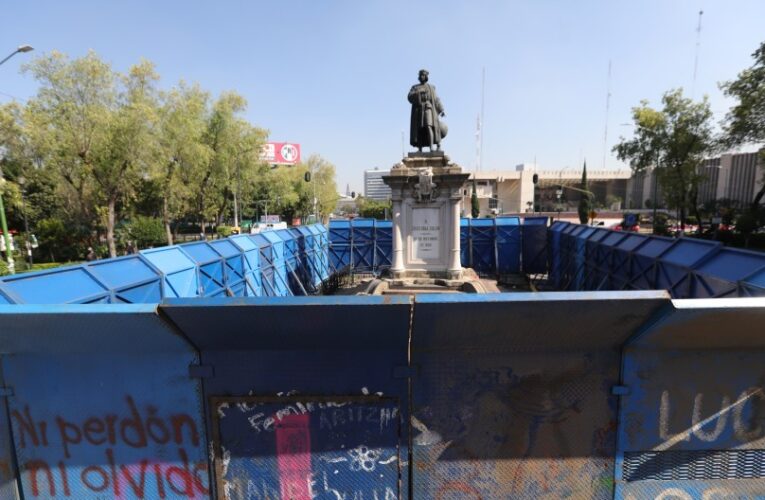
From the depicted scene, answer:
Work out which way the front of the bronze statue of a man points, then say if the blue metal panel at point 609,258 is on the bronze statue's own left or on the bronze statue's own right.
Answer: on the bronze statue's own left

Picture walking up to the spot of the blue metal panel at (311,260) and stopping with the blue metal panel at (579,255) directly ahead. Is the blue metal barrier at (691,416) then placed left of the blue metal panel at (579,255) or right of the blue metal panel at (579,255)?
right

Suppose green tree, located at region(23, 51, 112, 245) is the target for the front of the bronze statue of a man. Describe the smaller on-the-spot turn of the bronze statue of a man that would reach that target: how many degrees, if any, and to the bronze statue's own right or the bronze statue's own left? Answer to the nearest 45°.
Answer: approximately 90° to the bronze statue's own right

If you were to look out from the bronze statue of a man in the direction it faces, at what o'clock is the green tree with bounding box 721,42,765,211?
The green tree is roughly at 8 o'clock from the bronze statue of a man.

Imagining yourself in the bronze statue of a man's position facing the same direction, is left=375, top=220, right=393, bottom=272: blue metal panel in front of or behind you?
behind

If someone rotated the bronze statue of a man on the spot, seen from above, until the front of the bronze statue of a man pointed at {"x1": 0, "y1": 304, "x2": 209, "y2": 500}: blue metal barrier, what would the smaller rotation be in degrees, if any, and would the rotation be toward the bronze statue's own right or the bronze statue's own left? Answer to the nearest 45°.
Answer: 0° — it already faces it

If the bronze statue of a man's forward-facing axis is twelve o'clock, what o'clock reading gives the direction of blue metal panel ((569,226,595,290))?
The blue metal panel is roughly at 9 o'clock from the bronze statue of a man.

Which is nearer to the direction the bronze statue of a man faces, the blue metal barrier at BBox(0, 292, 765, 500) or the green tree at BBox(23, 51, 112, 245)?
the blue metal barrier

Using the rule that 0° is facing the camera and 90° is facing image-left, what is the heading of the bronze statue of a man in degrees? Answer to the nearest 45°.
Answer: approximately 0°

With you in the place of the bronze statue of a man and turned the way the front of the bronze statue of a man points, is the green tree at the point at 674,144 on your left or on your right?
on your left
